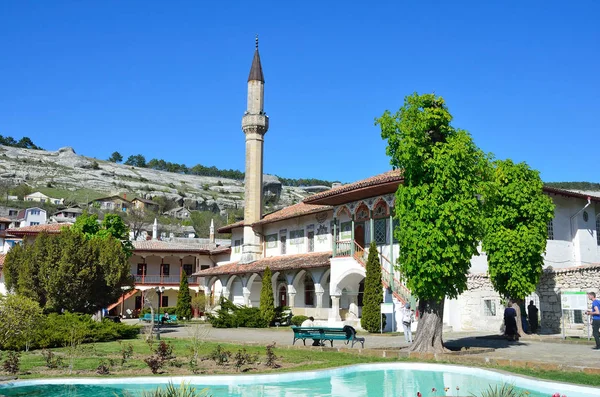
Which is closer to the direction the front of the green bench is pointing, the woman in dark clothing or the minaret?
the woman in dark clothing

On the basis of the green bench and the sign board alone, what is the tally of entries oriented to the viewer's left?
0
